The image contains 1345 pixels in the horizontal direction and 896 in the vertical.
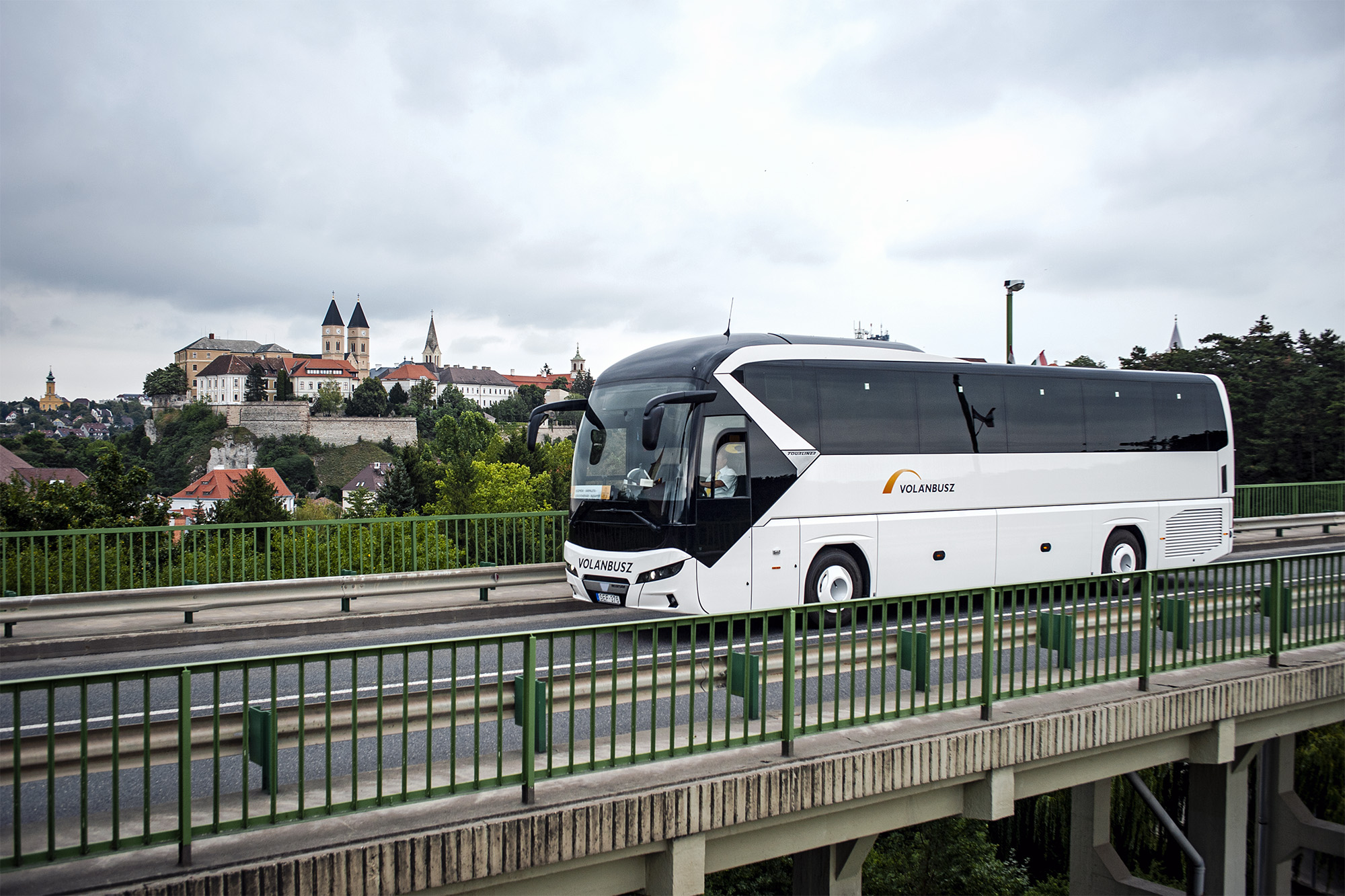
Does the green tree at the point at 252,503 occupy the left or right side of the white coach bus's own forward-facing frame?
on its right

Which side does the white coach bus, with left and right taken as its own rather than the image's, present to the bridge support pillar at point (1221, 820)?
left

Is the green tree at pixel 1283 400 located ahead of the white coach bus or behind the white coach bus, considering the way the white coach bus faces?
behind

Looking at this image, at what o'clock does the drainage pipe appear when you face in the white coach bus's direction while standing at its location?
The drainage pipe is roughly at 9 o'clock from the white coach bus.

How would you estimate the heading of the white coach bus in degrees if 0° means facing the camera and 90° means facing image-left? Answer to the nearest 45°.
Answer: approximately 45°

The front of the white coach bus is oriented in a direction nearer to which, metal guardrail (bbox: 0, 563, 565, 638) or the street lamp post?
the metal guardrail

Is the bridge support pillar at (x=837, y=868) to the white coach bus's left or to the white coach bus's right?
on its left

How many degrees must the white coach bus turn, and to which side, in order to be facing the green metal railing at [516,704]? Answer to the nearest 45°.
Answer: approximately 45° to its left
